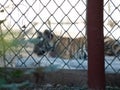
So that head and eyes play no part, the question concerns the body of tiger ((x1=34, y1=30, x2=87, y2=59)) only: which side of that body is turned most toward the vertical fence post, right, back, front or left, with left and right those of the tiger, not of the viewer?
left

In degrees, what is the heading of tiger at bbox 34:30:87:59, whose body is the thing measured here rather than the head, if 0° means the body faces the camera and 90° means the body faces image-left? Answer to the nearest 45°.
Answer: approximately 90°
